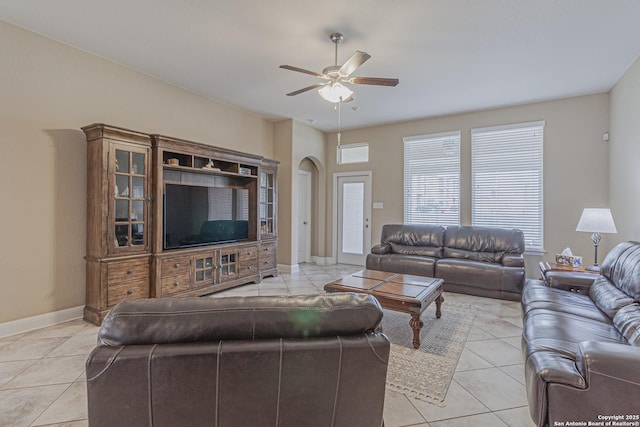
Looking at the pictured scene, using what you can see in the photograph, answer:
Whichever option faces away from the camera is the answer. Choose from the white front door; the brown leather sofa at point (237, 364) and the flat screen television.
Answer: the brown leather sofa

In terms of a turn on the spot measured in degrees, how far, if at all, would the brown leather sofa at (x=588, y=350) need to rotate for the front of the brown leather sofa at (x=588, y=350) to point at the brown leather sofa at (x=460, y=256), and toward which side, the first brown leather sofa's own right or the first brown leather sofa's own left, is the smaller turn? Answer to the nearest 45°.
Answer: approximately 45° to the first brown leather sofa's own right

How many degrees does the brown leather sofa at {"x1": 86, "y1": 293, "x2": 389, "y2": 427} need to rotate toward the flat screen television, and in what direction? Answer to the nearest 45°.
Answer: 0° — it already faces it

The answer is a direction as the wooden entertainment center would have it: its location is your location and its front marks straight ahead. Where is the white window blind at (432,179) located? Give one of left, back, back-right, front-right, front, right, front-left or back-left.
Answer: front-left

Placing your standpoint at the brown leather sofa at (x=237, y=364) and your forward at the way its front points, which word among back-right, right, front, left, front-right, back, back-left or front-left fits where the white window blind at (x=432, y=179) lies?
front-right

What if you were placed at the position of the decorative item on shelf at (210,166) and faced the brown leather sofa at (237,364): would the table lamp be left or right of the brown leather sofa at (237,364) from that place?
left

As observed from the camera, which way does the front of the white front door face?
facing the viewer and to the left of the viewer

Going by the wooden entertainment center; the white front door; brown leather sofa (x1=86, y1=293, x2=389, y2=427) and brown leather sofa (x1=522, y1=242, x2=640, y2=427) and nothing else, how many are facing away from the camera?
1

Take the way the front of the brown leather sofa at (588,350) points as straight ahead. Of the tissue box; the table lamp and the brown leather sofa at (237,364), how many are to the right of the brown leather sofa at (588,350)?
2

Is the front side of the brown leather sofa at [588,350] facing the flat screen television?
yes

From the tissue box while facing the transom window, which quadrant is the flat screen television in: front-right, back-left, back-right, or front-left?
front-left

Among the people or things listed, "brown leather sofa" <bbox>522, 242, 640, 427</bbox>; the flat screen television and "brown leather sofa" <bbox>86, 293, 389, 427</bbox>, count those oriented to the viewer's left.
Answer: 1

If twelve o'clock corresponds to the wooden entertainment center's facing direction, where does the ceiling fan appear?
The ceiling fan is roughly at 12 o'clock from the wooden entertainment center.

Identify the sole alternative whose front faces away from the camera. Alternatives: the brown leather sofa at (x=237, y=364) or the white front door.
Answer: the brown leather sofa

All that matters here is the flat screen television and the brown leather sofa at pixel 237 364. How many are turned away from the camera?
1

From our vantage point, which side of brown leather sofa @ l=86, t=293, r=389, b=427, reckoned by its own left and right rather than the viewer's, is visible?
back

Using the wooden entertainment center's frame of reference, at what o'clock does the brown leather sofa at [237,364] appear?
The brown leather sofa is roughly at 1 o'clock from the wooden entertainment center.

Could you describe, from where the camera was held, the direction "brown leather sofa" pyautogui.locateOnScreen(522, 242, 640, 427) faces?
facing to the left of the viewer

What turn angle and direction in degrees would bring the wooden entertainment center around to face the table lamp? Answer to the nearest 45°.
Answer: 0° — it already faces it
